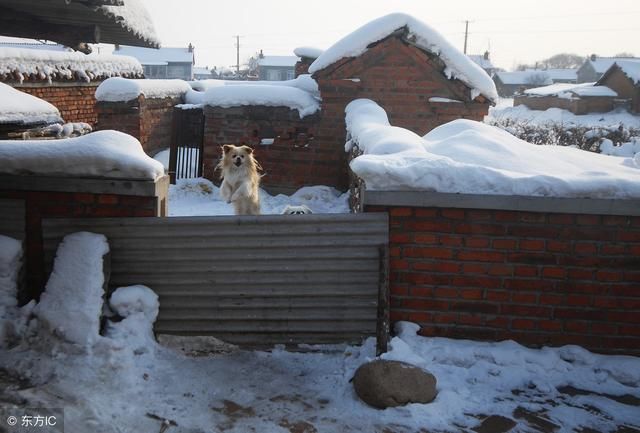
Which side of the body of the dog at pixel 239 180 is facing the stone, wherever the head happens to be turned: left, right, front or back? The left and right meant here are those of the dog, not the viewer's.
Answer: front

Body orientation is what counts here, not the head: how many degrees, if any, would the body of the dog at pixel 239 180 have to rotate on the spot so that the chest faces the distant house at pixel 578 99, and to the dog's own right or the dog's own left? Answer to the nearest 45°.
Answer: approximately 135° to the dog's own left

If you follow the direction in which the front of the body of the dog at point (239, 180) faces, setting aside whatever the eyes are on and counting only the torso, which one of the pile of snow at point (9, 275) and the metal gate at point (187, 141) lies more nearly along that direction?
the pile of snow

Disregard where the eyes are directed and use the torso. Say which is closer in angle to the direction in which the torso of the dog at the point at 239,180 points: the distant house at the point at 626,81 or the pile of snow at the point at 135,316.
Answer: the pile of snow

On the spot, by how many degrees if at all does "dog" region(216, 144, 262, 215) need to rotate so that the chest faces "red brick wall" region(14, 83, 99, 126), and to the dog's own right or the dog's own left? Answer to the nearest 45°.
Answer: approximately 135° to the dog's own right

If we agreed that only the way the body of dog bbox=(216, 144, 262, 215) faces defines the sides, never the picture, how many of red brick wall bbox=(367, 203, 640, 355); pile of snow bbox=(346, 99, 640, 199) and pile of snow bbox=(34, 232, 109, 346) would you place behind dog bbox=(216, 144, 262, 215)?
0

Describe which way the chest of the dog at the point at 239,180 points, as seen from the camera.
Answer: toward the camera

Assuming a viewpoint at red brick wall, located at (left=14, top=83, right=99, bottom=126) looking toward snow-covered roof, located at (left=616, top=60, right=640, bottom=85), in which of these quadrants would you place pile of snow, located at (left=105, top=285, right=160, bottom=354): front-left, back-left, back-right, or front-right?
back-right

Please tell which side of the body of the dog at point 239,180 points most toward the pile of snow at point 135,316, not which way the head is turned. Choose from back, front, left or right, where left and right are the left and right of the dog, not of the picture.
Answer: front

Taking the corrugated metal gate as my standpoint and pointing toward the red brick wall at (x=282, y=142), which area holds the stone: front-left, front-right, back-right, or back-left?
back-right

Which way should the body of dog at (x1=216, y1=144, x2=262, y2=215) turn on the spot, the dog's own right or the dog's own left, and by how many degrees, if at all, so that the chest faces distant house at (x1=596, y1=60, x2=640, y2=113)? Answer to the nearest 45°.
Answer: approximately 135° to the dog's own left

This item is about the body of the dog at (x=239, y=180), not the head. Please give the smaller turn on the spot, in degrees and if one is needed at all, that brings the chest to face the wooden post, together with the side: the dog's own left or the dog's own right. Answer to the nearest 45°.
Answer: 0° — it already faces it

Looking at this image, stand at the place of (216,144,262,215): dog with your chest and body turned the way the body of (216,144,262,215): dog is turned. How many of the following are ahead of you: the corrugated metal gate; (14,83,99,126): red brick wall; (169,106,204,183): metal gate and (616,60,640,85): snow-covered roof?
1

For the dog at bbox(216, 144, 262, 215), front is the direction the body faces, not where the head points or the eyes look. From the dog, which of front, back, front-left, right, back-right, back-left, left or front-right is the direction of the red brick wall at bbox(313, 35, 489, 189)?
back-left

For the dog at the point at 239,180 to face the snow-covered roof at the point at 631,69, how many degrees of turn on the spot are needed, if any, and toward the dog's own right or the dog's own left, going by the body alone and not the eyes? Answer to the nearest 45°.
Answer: approximately 135° to the dog's own left

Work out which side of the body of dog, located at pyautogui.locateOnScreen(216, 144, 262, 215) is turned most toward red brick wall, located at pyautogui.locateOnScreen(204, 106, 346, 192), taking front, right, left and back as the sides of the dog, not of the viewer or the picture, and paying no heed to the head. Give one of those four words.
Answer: back
